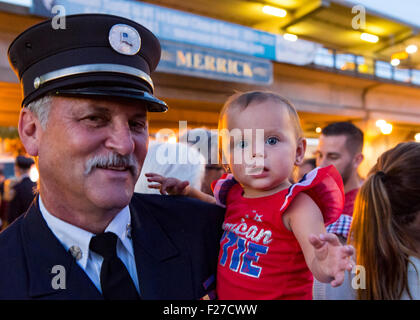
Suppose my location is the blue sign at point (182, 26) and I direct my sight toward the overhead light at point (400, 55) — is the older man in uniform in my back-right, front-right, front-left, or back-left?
back-right

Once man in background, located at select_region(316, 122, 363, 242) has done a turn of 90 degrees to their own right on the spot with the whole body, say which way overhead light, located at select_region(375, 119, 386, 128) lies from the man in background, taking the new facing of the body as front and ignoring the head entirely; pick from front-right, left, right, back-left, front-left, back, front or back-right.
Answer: front-right

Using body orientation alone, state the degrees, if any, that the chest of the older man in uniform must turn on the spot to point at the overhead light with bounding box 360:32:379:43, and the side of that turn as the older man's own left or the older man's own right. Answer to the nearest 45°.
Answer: approximately 90° to the older man's own left

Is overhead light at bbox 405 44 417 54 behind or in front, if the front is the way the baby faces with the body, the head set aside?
behind

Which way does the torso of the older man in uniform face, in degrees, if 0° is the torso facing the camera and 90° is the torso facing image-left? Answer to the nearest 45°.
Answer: approximately 315°

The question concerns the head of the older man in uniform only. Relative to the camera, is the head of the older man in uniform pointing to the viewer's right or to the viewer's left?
to the viewer's right

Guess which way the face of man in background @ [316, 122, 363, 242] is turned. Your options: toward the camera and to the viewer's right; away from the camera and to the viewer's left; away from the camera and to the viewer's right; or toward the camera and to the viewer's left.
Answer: toward the camera and to the viewer's left

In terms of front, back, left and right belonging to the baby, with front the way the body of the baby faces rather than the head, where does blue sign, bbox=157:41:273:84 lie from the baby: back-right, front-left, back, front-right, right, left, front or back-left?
back-right
